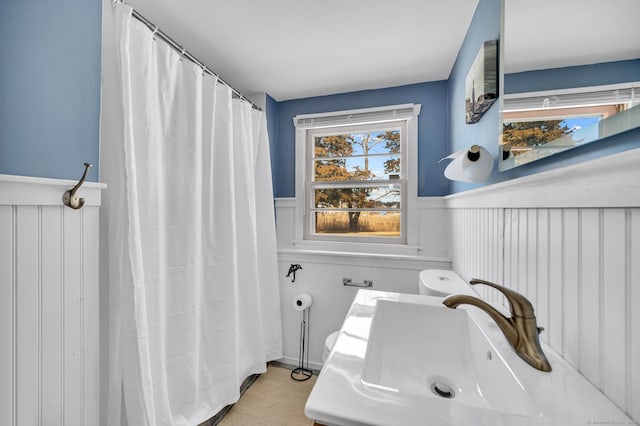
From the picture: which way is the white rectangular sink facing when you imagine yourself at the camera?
facing to the left of the viewer

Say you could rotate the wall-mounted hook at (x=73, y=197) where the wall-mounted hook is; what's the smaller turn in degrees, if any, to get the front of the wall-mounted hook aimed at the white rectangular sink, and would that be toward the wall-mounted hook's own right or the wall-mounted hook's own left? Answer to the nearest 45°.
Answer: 0° — it already faces it

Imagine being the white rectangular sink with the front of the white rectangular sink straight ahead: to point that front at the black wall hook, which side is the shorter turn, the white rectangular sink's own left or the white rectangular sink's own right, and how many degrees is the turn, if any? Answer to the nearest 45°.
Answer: approximately 45° to the white rectangular sink's own right

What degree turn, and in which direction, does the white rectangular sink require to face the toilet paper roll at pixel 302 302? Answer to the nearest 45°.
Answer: approximately 45° to its right

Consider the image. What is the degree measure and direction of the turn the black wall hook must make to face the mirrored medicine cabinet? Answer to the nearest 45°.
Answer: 0° — it already faces it

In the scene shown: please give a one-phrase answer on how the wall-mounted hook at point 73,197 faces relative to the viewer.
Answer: facing the viewer and to the right of the viewer

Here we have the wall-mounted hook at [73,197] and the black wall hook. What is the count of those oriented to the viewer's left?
0

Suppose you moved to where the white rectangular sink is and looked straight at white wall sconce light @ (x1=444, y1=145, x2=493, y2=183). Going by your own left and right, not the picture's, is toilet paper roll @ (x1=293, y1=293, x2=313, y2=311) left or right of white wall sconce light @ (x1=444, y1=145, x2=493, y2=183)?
left
